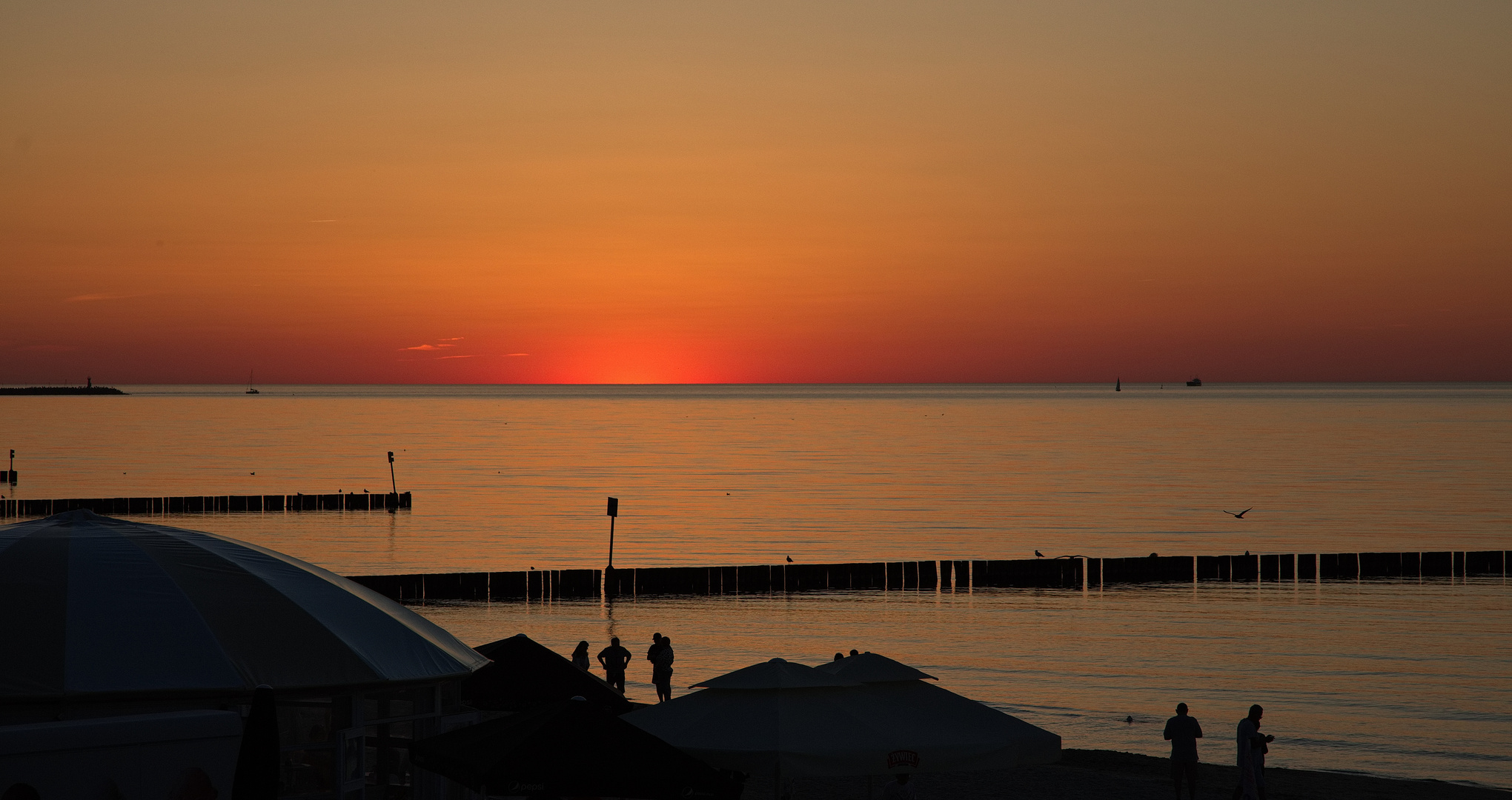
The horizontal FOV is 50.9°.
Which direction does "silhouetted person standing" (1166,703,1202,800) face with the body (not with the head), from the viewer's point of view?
away from the camera

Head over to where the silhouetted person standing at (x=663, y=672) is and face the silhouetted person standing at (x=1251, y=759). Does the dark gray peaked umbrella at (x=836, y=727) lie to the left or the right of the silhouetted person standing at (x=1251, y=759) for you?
right

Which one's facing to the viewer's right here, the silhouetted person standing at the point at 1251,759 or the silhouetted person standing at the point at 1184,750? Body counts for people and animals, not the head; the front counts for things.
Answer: the silhouetted person standing at the point at 1251,759

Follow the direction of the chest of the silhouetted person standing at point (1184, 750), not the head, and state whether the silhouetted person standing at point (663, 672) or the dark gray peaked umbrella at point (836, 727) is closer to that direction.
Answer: the silhouetted person standing

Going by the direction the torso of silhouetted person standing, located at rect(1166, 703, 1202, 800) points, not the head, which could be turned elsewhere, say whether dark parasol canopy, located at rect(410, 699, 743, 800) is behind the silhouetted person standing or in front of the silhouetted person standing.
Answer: behind

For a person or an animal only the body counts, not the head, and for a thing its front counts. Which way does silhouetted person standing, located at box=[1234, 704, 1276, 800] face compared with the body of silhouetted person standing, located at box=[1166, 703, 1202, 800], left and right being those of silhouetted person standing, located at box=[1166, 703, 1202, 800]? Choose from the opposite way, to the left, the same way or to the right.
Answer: to the right

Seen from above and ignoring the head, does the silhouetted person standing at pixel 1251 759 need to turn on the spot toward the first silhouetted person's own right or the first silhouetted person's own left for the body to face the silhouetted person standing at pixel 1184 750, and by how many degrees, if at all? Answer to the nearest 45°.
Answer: approximately 135° to the first silhouetted person's own left

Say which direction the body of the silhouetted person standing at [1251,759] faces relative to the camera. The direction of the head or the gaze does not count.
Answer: to the viewer's right

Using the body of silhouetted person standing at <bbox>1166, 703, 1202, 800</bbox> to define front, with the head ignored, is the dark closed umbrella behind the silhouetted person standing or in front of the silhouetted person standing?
behind
